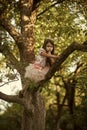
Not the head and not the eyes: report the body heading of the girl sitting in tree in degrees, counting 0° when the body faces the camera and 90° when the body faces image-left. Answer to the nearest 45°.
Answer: approximately 315°
